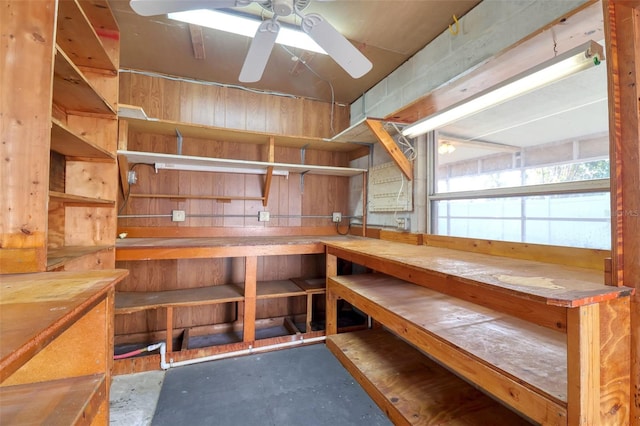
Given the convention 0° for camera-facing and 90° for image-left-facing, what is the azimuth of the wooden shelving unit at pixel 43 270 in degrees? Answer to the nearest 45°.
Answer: approximately 315°

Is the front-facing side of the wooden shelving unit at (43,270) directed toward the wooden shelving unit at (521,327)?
yes

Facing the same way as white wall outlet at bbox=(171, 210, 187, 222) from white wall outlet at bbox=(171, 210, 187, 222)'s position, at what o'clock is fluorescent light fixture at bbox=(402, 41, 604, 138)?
The fluorescent light fixture is roughly at 11 o'clock from the white wall outlet.

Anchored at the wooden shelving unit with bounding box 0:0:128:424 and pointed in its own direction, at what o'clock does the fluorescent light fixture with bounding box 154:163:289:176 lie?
The fluorescent light fixture is roughly at 9 o'clock from the wooden shelving unit.

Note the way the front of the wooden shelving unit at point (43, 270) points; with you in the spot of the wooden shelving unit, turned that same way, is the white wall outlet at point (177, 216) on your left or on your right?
on your left

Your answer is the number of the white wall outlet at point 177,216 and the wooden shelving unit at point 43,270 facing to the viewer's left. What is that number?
0

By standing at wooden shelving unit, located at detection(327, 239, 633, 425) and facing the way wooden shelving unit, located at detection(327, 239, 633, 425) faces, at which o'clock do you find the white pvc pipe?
The white pvc pipe is roughly at 2 o'clock from the wooden shelving unit.

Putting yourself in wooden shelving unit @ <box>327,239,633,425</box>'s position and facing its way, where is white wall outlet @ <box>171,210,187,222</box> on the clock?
The white wall outlet is roughly at 2 o'clock from the wooden shelving unit.

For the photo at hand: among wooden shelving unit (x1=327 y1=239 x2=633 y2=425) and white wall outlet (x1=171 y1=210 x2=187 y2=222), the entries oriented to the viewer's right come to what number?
0

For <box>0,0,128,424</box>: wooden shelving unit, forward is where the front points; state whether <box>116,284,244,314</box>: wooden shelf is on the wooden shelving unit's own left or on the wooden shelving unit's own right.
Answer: on the wooden shelving unit's own left

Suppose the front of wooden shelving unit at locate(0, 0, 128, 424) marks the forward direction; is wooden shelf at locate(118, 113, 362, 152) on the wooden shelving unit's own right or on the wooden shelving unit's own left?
on the wooden shelving unit's own left

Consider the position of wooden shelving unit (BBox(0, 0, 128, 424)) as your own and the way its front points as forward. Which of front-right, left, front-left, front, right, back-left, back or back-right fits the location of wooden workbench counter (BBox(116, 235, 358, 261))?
left

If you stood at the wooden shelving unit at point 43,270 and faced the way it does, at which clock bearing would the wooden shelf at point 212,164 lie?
The wooden shelf is roughly at 9 o'clock from the wooden shelving unit.

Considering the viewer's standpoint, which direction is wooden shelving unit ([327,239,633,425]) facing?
facing the viewer and to the left of the viewer

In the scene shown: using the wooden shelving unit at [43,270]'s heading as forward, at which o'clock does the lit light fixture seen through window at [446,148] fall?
The lit light fixture seen through window is roughly at 11 o'clock from the wooden shelving unit.

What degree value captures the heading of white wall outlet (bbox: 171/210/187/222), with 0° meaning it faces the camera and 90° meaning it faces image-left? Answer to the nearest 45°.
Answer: approximately 0°
